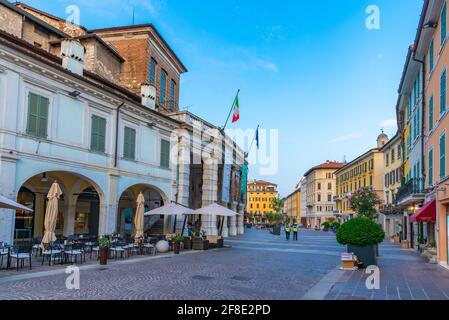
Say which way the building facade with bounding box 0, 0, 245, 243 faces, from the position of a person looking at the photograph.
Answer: facing the viewer and to the right of the viewer

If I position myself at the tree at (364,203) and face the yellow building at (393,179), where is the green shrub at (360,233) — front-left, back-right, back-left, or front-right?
back-right

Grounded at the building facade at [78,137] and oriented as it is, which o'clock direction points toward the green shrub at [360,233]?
The green shrub is roughly at 12 o'clock from the building facade.

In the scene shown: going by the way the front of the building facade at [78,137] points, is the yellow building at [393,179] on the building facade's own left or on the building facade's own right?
on the building facade's own left

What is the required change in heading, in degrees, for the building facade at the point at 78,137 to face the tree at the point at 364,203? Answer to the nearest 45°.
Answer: approximately 90° to its left

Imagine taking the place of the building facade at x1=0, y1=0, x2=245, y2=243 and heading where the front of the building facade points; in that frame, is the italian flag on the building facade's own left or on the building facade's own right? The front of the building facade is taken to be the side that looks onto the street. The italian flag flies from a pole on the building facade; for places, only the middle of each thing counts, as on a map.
on the building facade's own left
